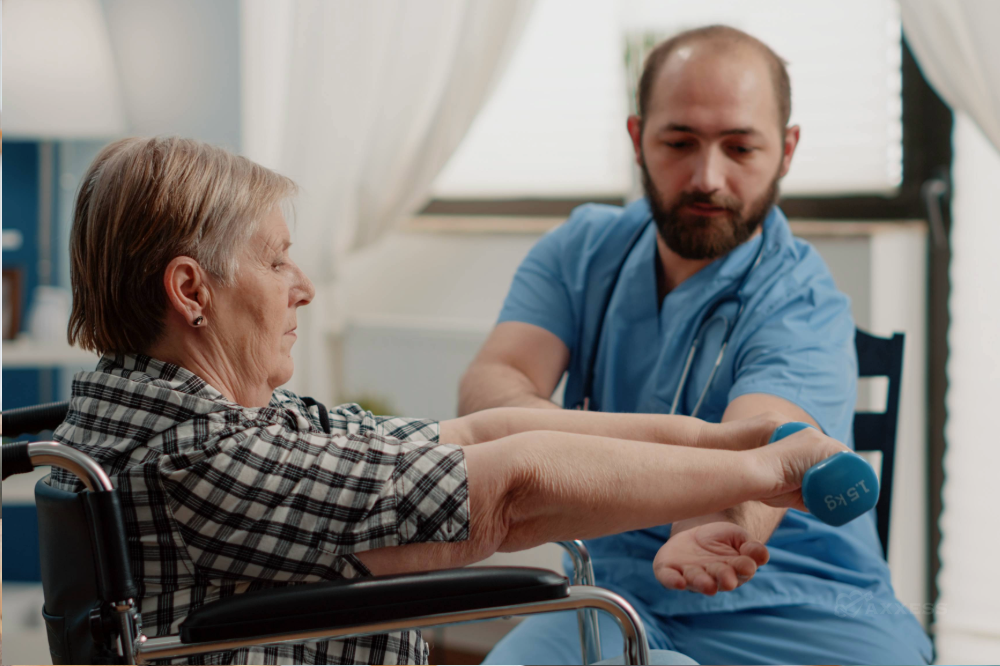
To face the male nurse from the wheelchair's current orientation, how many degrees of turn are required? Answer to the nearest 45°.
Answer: approximately 45° to its left

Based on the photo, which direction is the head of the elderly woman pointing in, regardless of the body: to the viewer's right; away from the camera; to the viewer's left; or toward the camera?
to the viewer's right

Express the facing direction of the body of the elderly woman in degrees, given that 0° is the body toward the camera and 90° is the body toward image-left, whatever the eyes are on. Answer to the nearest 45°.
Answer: approximately 270°

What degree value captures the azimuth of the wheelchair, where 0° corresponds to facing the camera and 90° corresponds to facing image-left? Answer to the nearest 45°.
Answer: approximately 270°
